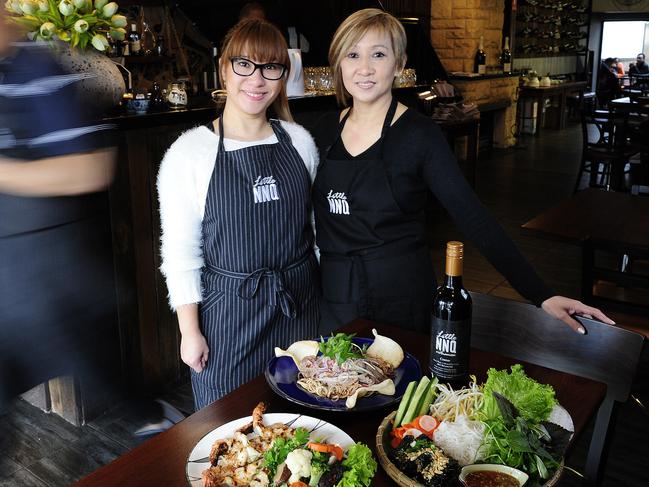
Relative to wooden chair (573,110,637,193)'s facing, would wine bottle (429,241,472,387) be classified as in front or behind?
behind

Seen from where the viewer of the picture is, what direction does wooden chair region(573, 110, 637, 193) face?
facing away from the viewer and to the right of the viewer
